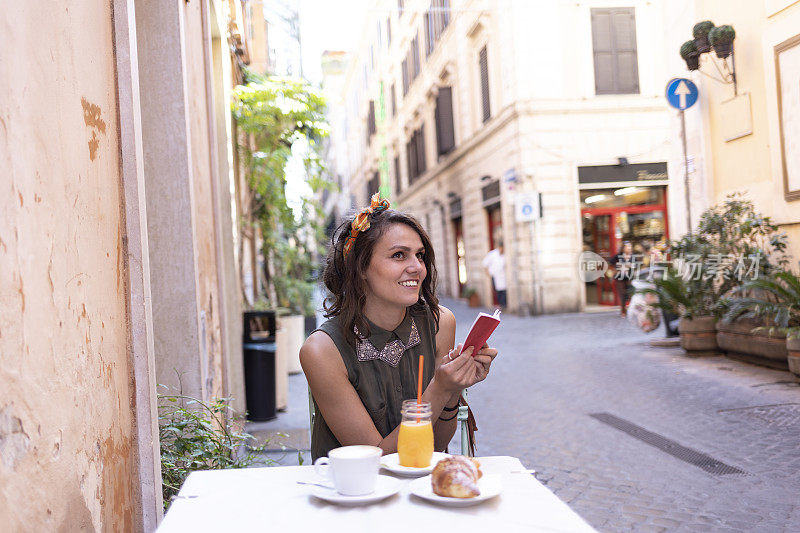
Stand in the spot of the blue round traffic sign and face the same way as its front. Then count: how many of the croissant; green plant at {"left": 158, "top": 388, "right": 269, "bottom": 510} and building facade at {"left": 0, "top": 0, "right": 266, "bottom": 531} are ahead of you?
3

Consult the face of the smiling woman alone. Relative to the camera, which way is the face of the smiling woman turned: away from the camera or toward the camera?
toward the camera

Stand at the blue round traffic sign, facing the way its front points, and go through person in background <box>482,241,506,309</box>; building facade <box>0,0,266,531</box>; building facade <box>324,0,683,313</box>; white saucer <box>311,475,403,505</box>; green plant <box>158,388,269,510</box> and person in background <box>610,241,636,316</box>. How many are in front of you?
3

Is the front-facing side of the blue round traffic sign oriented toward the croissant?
yes

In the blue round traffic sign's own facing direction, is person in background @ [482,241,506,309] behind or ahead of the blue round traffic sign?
behind

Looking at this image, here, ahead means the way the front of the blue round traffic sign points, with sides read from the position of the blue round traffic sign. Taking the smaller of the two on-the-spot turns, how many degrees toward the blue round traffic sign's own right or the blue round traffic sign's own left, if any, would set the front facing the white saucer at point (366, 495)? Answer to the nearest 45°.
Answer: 0° — it already faces it

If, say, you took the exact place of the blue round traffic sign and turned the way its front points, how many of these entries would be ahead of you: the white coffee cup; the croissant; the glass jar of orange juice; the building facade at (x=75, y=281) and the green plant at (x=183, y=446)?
5

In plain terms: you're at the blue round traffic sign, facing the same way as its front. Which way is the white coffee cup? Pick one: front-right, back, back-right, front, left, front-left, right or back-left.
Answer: front

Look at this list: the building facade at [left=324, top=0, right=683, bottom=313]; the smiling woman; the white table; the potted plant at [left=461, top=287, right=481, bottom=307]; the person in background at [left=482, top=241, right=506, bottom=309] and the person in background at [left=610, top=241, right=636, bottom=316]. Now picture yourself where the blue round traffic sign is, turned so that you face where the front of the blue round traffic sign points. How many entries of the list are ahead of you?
2

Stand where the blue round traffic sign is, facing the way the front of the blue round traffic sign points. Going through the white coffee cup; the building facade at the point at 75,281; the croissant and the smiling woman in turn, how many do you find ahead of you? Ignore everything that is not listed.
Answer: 4

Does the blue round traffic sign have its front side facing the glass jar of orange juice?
yes

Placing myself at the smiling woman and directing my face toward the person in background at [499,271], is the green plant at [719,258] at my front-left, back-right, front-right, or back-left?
front-right

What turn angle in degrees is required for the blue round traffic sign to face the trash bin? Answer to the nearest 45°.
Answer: approximately 45° to its right

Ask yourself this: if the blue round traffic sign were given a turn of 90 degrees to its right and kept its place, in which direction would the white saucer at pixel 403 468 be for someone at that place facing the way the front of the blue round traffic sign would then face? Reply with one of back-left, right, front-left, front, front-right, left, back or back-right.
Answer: left

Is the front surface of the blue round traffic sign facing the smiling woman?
yes

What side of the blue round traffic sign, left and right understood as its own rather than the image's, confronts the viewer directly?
front

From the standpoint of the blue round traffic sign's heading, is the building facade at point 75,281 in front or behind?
in front

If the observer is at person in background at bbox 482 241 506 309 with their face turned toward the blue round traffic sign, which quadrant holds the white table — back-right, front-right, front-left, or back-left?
front-right

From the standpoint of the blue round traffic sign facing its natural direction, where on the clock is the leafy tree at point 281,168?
The leafy tree is roughly at 2 o'clock from the blue round traffic sign.
